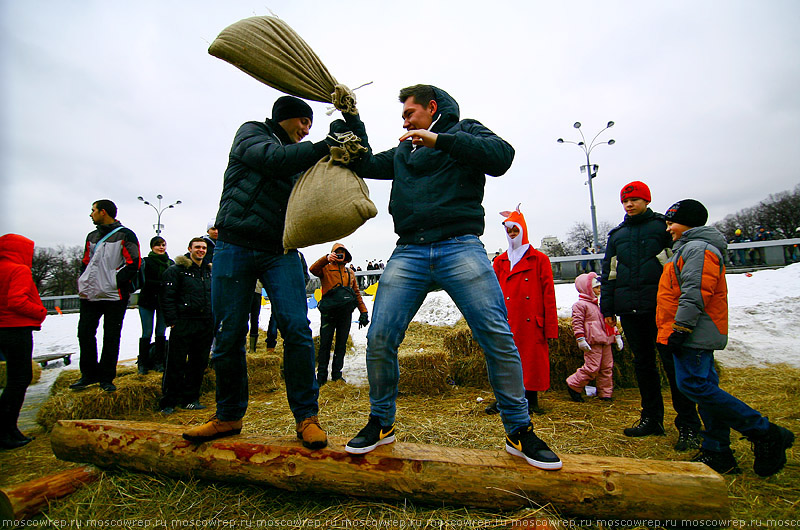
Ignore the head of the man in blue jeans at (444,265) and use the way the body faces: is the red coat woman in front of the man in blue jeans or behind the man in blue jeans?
behind

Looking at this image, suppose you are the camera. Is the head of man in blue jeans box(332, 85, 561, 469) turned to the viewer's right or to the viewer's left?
to the viewer's left

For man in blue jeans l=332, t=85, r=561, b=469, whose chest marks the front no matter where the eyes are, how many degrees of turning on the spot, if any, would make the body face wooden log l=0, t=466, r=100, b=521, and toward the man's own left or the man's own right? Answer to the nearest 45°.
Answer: approximately 45° to the man's own right

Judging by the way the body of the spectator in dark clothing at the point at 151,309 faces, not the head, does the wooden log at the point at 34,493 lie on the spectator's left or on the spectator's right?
on the spectator's right

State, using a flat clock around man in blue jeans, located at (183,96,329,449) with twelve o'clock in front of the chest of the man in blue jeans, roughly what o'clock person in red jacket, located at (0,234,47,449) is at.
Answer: The person in red jacket is roughly at 6 o'clock from the man in blue jeans.

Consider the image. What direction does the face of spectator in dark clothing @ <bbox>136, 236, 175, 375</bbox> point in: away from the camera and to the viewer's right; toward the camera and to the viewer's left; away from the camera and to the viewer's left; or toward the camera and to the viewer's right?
toward the camera and to the viewer's right

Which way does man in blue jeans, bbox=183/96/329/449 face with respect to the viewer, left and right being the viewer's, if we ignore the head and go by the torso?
facing the viewer and to the right of the viewer

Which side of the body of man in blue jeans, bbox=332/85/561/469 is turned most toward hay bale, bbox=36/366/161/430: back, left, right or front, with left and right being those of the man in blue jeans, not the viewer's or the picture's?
right

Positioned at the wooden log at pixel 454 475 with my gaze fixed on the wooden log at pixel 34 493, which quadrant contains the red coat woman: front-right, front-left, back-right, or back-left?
back-right

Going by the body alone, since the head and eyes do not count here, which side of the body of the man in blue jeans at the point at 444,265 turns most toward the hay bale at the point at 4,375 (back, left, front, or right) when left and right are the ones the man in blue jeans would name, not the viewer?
right

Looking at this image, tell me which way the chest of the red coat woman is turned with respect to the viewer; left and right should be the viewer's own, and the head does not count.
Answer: facing the viewer and to the left of the viewer
